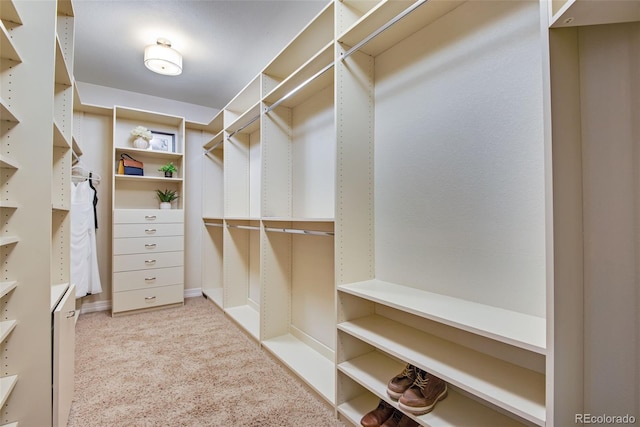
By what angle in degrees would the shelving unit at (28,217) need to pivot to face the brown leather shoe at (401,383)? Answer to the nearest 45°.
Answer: approximately 45° to its right

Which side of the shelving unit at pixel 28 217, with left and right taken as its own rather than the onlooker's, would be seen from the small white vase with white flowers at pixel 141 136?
left

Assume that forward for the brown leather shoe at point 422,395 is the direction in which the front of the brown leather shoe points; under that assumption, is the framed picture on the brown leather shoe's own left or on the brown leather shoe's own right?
on the brown leather shoe's own right

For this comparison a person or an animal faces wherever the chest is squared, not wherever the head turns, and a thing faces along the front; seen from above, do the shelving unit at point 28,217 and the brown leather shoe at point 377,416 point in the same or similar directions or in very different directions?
very different directions

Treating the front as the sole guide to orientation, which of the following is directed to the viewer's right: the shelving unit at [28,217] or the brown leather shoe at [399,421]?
the shelving unit

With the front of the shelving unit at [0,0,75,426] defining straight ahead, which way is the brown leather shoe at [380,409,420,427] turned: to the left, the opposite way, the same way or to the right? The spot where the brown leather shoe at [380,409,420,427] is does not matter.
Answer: the opposite way

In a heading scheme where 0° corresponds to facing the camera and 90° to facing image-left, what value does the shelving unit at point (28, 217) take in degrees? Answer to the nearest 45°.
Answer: approximately 270°

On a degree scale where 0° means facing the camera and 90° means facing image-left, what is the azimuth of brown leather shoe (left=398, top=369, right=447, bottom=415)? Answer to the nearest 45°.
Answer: approximately 45°

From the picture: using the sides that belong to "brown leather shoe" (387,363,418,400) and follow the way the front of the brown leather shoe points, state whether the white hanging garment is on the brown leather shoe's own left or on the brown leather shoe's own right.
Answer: on the brown leather shoe's own right

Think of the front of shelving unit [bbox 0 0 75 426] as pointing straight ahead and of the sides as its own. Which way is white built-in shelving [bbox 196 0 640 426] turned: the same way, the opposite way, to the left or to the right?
the opposite way
